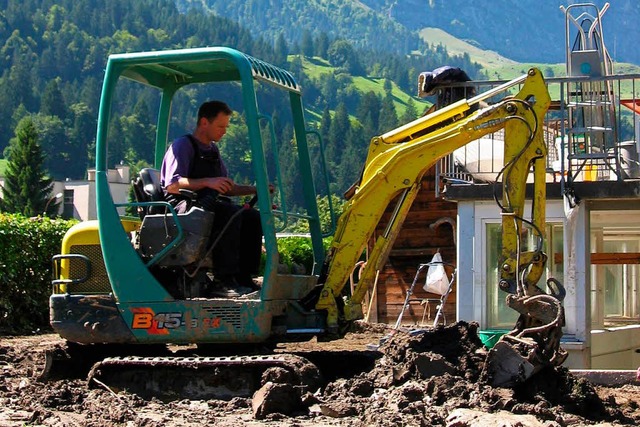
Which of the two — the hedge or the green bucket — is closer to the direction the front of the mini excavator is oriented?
the green bucket

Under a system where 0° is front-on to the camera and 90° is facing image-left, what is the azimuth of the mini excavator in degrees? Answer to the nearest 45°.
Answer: approximately 270°

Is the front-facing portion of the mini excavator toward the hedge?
no

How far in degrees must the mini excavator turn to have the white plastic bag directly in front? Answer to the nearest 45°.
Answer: approximately 90° to its left

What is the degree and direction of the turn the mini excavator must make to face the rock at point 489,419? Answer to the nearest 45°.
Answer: approximately 45° to its right

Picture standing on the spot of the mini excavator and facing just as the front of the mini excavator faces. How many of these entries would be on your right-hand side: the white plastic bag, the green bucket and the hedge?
0

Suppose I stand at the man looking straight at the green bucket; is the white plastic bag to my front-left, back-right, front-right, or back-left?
front-left
